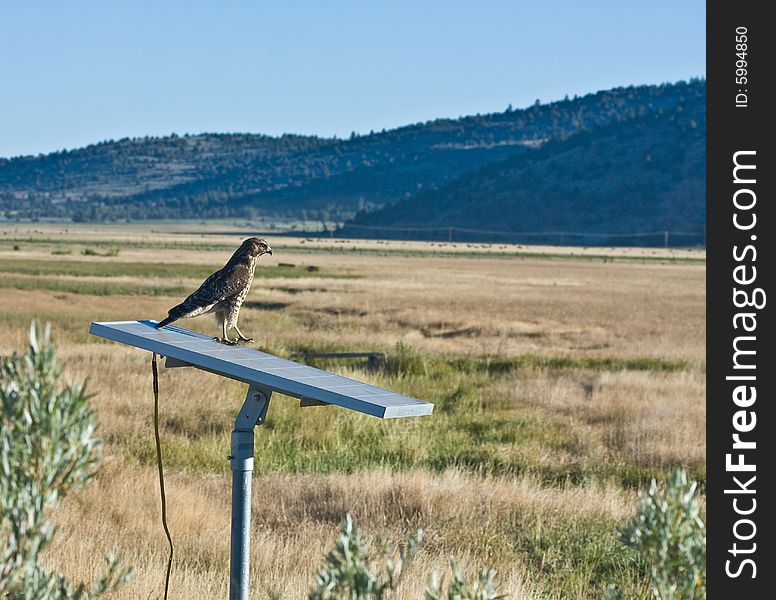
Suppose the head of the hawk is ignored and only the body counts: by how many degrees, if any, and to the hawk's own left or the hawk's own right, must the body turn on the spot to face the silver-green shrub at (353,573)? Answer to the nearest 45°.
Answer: approximately 90° to the hawk's own right

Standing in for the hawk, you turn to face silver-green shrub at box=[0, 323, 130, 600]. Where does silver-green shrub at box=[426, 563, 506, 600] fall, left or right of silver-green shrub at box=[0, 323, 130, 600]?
left

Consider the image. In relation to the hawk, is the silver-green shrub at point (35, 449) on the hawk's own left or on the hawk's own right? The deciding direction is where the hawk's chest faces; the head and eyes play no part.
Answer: on the hawk's own right

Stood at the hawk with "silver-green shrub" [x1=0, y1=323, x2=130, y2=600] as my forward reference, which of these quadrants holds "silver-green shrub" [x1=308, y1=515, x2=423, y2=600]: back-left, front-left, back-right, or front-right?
front-left

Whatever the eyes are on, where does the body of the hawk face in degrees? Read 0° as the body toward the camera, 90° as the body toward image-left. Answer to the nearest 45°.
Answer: approximately 270°

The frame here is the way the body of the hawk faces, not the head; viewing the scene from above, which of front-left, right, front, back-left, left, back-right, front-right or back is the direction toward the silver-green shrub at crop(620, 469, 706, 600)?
front-right
